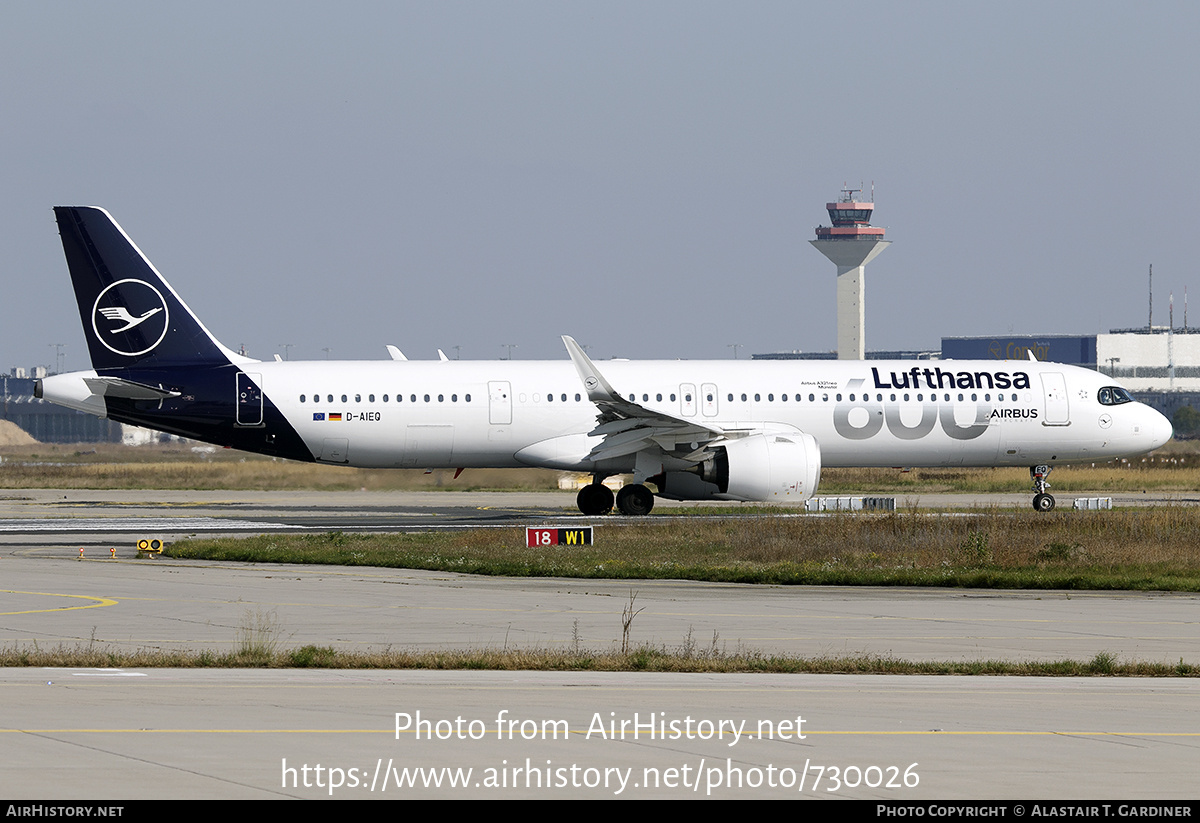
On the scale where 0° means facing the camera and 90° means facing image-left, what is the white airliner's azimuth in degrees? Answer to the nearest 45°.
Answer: approximately 270°
